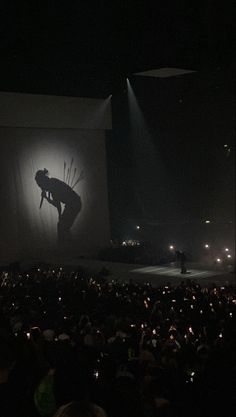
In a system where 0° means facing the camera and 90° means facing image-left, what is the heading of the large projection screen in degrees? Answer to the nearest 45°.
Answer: approximately 0°

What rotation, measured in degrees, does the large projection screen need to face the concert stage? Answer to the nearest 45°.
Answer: approximately 45° to its left
